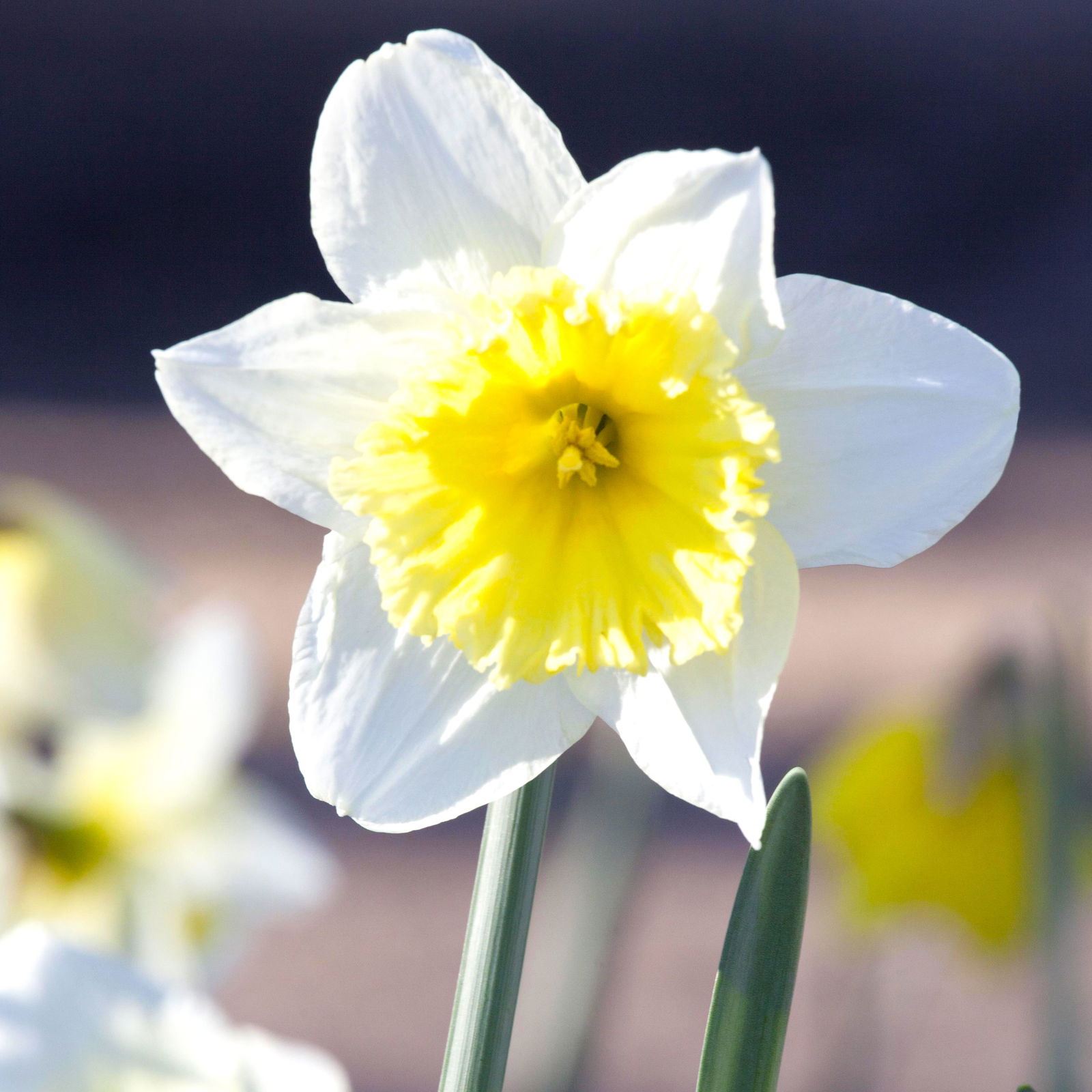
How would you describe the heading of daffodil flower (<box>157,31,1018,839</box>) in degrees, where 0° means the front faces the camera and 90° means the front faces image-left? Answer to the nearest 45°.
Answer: approximately 0°
